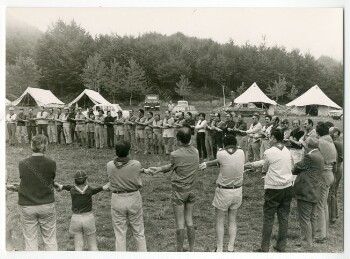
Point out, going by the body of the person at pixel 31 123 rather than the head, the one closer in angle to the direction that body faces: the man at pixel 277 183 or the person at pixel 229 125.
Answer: the man

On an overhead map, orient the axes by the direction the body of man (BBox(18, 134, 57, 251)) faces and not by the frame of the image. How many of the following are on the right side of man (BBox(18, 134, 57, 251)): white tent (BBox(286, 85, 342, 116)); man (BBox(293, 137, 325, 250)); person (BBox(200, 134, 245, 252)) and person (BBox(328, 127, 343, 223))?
4

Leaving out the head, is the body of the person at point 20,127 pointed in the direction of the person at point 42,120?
no

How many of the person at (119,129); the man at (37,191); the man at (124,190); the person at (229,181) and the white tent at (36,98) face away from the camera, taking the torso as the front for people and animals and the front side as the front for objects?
3

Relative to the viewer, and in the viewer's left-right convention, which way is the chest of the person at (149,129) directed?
facing the viewer

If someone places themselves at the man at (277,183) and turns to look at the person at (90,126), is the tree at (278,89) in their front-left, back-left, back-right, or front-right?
front-right

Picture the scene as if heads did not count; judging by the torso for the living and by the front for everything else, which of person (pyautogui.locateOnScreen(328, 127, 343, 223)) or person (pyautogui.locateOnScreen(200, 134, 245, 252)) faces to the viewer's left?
person (pyautogui.locateOnScreen(328, 127, 343, 223))

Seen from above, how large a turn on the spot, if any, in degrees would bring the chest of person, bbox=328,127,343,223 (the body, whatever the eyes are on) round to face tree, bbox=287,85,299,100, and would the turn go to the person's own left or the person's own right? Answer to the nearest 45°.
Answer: approximately 45° to the person's own right

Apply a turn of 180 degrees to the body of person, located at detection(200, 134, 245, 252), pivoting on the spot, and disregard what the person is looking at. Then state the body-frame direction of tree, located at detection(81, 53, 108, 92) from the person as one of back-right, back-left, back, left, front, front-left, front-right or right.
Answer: back-right

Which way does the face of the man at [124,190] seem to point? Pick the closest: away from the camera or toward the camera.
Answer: away from the camera

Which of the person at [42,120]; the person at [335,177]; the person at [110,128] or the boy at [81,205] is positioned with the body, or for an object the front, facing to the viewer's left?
the person at [335,177]

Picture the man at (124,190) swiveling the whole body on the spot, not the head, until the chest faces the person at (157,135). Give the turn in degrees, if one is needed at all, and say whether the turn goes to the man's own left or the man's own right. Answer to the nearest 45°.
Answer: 0° — they already face them

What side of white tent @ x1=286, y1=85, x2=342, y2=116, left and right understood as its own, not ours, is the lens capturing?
front

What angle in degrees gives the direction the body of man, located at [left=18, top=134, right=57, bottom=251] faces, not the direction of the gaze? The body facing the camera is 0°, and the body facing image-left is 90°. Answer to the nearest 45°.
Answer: approximately 180°

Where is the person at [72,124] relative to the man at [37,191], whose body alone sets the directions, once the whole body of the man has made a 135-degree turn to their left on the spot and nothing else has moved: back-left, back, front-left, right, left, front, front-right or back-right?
back-right

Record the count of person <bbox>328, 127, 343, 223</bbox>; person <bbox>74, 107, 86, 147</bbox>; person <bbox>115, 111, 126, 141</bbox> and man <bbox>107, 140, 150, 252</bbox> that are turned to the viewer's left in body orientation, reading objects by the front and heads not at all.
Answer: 1

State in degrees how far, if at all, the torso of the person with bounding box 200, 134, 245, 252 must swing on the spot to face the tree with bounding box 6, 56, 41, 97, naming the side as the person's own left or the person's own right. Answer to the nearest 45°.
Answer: approximately 90° to the person's own left

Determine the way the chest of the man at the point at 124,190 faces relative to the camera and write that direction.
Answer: away from the camera
